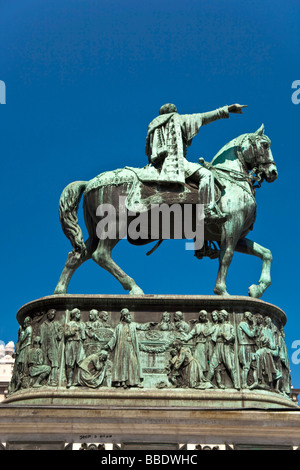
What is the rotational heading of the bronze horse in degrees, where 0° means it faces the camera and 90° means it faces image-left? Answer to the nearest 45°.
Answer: approximately 270°
